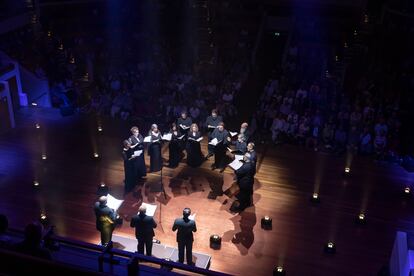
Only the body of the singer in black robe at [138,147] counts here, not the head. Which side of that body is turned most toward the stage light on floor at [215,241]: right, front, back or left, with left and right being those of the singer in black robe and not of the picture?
front

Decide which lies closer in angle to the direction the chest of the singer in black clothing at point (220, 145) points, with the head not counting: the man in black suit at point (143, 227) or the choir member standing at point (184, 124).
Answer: the man in black suit

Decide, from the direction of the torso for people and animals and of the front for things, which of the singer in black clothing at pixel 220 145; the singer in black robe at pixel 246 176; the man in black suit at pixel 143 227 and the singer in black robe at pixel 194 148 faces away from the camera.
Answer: the man in black suit

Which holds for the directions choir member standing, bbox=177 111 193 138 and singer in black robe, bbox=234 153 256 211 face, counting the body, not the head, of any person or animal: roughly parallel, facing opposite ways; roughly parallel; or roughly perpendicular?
roughly perpendicular

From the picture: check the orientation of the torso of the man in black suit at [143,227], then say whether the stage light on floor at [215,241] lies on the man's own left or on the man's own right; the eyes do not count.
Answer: on the man's own right

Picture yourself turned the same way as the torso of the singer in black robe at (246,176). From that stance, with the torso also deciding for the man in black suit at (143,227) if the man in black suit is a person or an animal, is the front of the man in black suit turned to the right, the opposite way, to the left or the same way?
to the right

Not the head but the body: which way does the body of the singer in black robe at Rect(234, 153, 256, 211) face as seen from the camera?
to the viewer's left

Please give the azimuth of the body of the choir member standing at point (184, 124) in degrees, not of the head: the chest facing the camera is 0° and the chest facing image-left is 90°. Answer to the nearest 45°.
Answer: approximately 0°

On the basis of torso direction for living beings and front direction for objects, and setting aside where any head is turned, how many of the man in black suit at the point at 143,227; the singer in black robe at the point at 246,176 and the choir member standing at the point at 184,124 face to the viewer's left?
1

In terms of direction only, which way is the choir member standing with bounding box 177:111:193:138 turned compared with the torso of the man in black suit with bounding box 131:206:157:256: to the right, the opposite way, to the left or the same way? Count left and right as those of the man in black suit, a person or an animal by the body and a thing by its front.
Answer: the opposite way

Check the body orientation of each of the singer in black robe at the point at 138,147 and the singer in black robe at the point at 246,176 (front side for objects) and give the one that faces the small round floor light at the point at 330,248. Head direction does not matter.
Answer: the singer in black robe at the point at 138,147

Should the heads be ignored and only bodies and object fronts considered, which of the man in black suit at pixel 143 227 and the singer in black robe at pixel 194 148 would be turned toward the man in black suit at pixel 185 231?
the singer in black robe

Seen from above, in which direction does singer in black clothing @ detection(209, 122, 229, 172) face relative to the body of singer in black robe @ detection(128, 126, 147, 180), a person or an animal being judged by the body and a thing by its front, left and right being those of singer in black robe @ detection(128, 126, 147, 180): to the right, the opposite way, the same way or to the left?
to the right

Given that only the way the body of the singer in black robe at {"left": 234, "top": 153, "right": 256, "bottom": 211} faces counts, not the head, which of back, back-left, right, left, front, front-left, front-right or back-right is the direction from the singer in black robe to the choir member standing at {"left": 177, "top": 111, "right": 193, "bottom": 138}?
front-right

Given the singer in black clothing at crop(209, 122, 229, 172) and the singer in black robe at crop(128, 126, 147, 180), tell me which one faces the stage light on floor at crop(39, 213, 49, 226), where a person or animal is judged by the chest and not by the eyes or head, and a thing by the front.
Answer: the singer in black clothing at crop(209, 122, 229, 172)

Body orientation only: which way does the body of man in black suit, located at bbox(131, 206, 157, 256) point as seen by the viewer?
away from the camera

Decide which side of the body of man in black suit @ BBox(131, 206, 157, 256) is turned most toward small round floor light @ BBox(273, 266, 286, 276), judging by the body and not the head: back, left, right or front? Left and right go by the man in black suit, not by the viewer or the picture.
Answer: right
